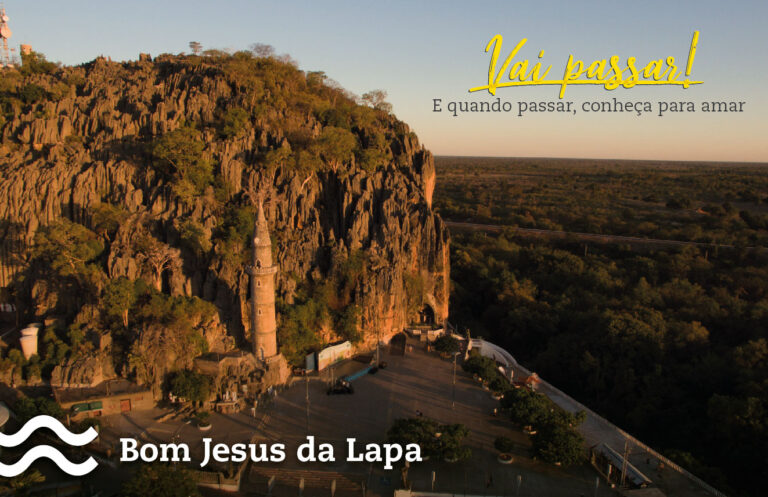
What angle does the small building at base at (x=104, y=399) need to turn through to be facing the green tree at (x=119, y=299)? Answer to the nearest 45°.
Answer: approximately 135° to its left

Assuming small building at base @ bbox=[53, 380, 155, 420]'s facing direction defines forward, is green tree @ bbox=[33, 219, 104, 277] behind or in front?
behind

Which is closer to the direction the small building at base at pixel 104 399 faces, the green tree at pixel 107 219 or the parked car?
the parked car

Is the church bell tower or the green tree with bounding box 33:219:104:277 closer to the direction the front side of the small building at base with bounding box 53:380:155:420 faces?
the church bell tower

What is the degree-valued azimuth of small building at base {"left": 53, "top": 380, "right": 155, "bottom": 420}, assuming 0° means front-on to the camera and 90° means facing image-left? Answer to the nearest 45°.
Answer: approximately 315°

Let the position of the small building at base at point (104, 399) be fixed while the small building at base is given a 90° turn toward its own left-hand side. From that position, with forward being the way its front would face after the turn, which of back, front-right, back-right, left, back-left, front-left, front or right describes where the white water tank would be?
left
